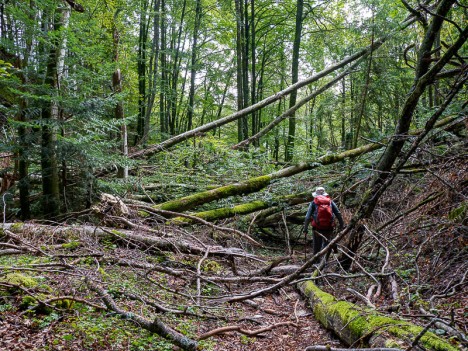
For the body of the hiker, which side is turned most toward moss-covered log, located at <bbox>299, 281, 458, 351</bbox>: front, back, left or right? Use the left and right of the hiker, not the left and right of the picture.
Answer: back

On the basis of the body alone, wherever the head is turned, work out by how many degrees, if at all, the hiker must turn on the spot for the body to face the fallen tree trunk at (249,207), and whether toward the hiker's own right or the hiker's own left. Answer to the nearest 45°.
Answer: approximately 45° to the hiker's own left

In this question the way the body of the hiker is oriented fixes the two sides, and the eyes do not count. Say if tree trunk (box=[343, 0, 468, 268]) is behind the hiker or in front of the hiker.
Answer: behind

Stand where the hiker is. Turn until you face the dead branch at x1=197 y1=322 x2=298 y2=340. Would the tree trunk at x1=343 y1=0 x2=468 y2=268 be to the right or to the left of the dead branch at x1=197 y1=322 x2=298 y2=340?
left

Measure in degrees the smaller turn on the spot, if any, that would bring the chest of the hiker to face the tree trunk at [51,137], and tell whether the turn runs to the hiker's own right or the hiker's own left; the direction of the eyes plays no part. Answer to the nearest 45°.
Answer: approximately 90° to the hiker's own left

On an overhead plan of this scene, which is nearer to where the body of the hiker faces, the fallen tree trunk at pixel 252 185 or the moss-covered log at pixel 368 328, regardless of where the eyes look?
the fallen tree trunk

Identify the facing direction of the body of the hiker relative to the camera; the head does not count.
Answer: away from the camera

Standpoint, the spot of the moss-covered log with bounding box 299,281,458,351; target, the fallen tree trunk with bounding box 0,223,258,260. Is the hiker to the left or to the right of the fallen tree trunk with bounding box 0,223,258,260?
right

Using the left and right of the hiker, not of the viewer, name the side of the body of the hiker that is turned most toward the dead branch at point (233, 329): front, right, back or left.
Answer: back

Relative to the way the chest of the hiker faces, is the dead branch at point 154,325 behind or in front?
behind

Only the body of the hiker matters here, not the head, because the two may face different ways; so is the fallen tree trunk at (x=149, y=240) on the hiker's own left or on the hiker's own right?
on the hiker's own left
